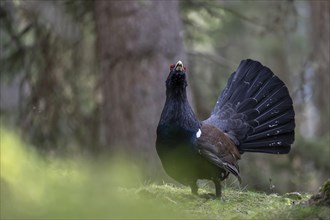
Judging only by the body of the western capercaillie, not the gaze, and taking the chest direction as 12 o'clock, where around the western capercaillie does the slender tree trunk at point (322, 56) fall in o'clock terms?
The slender tree trunk is roughly at 5 o'clock from the western capercaillie.

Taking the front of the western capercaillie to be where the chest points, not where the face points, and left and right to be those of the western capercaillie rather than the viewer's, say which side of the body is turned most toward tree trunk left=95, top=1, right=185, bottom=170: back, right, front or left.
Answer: right

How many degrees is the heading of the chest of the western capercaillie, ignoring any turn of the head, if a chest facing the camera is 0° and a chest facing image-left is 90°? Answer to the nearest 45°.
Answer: approximately 45°
